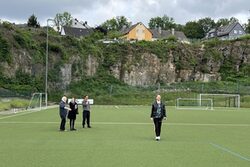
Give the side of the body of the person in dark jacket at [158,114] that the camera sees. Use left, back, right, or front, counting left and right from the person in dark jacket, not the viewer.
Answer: front
